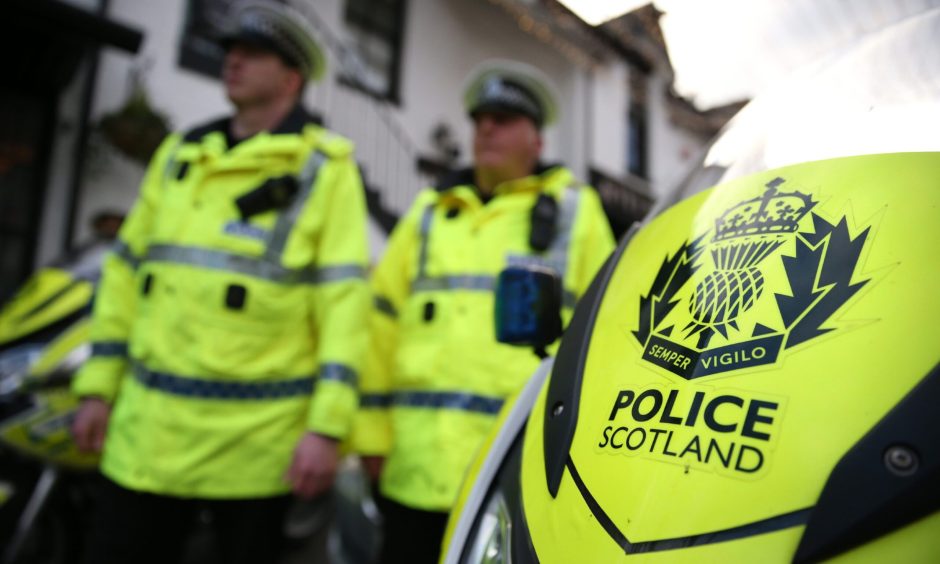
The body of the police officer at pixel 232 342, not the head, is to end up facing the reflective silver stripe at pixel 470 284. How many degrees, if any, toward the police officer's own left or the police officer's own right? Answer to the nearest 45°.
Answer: approximately 135° to the police officer's own left

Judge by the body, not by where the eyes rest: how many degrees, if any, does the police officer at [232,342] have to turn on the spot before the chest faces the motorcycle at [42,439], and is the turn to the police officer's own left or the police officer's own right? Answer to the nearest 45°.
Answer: approximately 90° to the police officer's own right

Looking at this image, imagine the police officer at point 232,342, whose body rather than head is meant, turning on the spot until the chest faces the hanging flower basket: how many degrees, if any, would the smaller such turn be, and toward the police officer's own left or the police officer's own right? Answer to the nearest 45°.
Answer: approximately 135° to the police officer's own right

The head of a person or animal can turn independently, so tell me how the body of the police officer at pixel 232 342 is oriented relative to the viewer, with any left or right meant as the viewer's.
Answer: facing the viewer and to the left of the viewer
